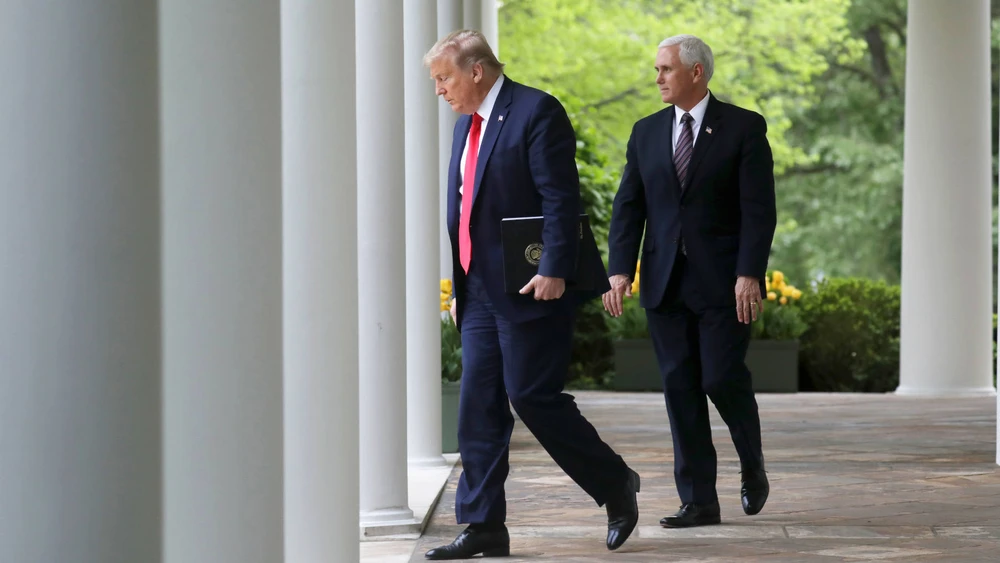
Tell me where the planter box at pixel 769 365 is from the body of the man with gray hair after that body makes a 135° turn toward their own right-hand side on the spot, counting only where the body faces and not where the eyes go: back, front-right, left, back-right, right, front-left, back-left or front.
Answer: front

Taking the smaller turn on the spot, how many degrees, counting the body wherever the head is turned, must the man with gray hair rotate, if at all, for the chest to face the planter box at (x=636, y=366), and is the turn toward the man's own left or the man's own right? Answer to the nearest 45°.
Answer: approximately 135° to the man's own right

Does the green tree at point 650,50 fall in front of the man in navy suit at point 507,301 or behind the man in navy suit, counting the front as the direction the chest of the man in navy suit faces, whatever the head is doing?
behind

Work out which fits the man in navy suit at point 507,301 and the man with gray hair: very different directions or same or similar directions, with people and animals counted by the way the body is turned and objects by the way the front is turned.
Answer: same or similar directions

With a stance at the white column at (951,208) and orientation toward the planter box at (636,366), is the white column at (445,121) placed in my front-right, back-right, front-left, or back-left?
front-left

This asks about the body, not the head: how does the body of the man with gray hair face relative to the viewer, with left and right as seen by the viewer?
facing the viewer and to the left of the viewer

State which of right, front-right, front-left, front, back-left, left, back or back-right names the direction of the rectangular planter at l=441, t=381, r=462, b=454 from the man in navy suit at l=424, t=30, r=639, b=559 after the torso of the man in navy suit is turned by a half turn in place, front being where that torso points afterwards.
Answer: front-left

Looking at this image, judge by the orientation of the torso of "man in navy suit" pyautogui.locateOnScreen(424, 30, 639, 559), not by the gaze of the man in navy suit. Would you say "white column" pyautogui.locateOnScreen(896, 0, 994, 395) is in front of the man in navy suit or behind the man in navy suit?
behind

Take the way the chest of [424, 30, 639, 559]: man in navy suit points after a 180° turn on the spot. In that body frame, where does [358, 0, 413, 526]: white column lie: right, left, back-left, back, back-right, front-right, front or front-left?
left

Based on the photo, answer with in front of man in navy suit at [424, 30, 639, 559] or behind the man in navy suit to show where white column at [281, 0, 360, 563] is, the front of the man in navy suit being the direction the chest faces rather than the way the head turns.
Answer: in front

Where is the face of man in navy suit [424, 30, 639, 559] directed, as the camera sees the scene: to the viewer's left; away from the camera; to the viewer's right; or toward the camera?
to the viewer's left

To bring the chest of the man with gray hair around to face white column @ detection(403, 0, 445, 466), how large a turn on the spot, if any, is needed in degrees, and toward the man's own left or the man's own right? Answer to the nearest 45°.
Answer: approximately 90° to the man's own right

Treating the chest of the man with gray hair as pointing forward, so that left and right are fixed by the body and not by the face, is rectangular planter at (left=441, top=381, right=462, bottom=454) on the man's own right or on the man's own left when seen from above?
on the man's own right

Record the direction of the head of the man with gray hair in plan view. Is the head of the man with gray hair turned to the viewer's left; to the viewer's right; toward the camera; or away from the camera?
to the viewer's left
